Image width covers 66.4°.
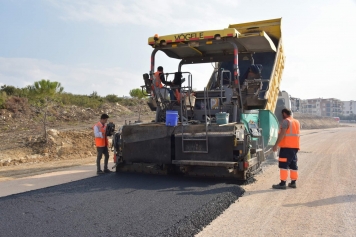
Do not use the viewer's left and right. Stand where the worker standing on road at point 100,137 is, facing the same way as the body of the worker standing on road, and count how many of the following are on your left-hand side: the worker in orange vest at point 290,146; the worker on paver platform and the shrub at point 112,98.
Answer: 2

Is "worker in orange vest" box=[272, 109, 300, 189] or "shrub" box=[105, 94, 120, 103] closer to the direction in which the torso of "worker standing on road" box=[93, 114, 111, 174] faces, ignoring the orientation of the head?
the worker in orange vest

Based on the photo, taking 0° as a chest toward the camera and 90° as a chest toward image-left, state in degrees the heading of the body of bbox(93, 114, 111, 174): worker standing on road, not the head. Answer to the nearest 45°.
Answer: approximately 270°
